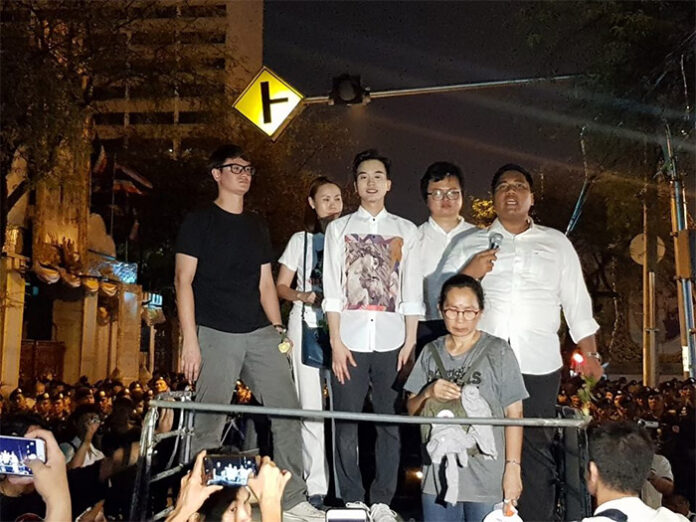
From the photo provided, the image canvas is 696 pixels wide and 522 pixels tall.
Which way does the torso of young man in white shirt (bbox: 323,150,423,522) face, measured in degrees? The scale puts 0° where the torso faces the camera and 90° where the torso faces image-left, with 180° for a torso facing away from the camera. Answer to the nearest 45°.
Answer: approximately 0°

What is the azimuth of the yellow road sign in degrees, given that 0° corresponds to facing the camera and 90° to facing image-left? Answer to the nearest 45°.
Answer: approximately 0°

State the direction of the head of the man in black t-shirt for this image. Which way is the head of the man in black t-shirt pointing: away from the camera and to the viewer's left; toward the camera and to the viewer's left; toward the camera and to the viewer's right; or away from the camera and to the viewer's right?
toward the camera and to the viewer's right

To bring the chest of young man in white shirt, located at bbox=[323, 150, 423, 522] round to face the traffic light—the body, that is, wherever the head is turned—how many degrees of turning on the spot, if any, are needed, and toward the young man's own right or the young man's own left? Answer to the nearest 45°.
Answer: approximately 180°

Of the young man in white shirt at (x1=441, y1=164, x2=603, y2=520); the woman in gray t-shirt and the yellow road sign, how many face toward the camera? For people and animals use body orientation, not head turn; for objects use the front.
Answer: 3

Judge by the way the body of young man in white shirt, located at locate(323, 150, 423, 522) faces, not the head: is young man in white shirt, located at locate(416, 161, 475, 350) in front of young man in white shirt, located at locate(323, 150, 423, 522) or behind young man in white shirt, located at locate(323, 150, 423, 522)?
behind

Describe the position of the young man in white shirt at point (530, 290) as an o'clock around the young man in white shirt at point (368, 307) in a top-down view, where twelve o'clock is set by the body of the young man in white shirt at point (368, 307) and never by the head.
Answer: the young man in white shirt at point (530, 290) is roughly at 9 o'clock from the young man in white shirt at point (368, 307).

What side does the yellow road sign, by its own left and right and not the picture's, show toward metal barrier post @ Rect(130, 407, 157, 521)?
front
